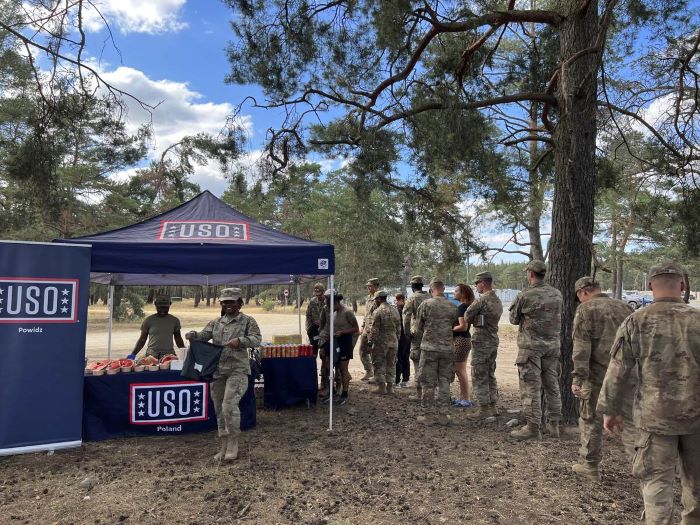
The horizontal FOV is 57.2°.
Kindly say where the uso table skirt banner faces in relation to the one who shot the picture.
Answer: facing the viewer

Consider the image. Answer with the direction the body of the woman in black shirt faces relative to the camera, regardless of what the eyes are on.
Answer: to the viewer's left

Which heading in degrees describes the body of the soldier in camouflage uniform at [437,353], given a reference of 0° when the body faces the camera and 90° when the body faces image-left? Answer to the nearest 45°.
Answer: approximately 180°

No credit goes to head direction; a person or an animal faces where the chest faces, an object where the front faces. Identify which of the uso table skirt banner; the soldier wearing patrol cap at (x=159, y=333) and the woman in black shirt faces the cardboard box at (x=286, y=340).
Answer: the woman in black shirt

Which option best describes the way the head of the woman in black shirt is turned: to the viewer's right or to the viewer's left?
to the viewer's left

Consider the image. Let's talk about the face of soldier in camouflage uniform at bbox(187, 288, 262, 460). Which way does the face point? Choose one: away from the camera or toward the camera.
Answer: toward the camera

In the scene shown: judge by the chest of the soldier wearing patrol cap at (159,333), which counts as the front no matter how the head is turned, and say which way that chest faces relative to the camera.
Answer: toward the camera

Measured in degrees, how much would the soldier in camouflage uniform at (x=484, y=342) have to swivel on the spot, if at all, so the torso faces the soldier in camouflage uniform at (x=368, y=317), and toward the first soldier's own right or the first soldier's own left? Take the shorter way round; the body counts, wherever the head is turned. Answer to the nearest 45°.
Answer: approximately 45° to the first soldier's own right

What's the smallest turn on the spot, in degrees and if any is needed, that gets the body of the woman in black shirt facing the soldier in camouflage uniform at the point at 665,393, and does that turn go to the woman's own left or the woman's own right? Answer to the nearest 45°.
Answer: approximately 90° to the woman's own left

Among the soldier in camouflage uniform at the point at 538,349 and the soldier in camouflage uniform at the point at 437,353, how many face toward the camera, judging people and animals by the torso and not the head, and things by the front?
0

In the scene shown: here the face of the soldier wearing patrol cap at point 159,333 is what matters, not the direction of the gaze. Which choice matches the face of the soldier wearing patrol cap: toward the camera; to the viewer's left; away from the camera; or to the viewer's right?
toward the camera

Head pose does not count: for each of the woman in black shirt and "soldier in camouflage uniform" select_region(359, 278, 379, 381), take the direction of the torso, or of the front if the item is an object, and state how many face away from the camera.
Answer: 0

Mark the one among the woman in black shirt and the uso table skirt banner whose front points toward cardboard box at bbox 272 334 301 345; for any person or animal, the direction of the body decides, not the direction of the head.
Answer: the woman in black shirt

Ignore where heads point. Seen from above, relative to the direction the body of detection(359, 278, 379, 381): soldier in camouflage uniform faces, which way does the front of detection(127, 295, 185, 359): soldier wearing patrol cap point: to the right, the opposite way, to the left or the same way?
to the left

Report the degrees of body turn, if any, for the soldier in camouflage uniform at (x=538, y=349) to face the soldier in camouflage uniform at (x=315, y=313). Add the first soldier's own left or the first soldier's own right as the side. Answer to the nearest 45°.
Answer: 0° — they already face them

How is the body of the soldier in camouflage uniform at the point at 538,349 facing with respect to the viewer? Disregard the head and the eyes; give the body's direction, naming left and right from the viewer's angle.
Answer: facing away from the viewer and to the left of the viewer

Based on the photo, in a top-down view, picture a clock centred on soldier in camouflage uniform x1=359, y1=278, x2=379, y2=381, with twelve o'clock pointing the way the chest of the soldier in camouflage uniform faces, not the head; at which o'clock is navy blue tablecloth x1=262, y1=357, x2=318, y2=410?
The navy blue tablecloth is roughly at 10 o'clock from the soldier in camouflage uniform.
